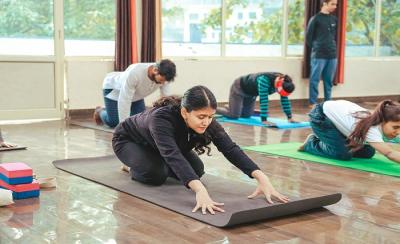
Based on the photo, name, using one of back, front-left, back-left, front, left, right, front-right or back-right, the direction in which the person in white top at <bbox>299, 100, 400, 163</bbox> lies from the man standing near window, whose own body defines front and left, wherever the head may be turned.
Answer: front-right

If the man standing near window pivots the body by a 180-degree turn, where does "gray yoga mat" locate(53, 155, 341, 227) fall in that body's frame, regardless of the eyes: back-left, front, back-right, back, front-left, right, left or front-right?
back-left

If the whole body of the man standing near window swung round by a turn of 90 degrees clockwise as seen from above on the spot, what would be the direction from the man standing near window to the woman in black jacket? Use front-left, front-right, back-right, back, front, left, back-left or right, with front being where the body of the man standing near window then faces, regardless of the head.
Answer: front-left

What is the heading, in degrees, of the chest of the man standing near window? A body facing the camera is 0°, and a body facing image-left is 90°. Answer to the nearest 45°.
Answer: approximately 315°

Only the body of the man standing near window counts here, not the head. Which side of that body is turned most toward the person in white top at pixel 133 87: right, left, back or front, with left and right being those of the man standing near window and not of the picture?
right

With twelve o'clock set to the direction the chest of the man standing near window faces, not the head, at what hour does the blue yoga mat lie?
The blue yoga mat is roughly at 2 o'clock from the man standing near window.

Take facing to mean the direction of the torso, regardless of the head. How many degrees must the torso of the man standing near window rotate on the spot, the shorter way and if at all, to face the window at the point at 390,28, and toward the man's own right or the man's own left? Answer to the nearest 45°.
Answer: approximately 90° to the man's own left

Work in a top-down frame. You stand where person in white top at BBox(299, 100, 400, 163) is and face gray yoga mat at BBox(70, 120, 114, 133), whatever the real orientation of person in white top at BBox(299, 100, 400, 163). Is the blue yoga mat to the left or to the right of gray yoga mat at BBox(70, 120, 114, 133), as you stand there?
right

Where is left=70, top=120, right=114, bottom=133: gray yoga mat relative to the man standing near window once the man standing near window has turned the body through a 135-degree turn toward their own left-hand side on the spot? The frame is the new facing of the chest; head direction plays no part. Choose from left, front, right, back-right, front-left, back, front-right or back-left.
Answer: back-left

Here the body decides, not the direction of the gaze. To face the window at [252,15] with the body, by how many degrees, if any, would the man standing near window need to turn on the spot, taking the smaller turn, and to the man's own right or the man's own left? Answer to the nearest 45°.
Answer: approximately 135° to the man's own right

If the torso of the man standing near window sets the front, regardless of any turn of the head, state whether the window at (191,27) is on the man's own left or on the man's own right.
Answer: on the man's own right

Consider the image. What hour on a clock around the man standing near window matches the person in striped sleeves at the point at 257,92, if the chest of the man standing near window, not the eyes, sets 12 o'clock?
The person in striped sleeves is roughly at 2 o'clock from the man standing near window.

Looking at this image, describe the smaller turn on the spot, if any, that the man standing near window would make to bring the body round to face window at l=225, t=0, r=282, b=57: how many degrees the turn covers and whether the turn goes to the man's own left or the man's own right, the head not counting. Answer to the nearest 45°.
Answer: approximately 135° to the man's own right

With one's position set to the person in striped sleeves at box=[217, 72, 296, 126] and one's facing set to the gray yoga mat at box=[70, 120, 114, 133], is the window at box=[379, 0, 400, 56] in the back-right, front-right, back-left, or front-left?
back-right

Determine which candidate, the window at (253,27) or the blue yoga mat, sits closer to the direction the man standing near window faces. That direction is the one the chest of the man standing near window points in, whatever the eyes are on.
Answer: the blue yoga mat
